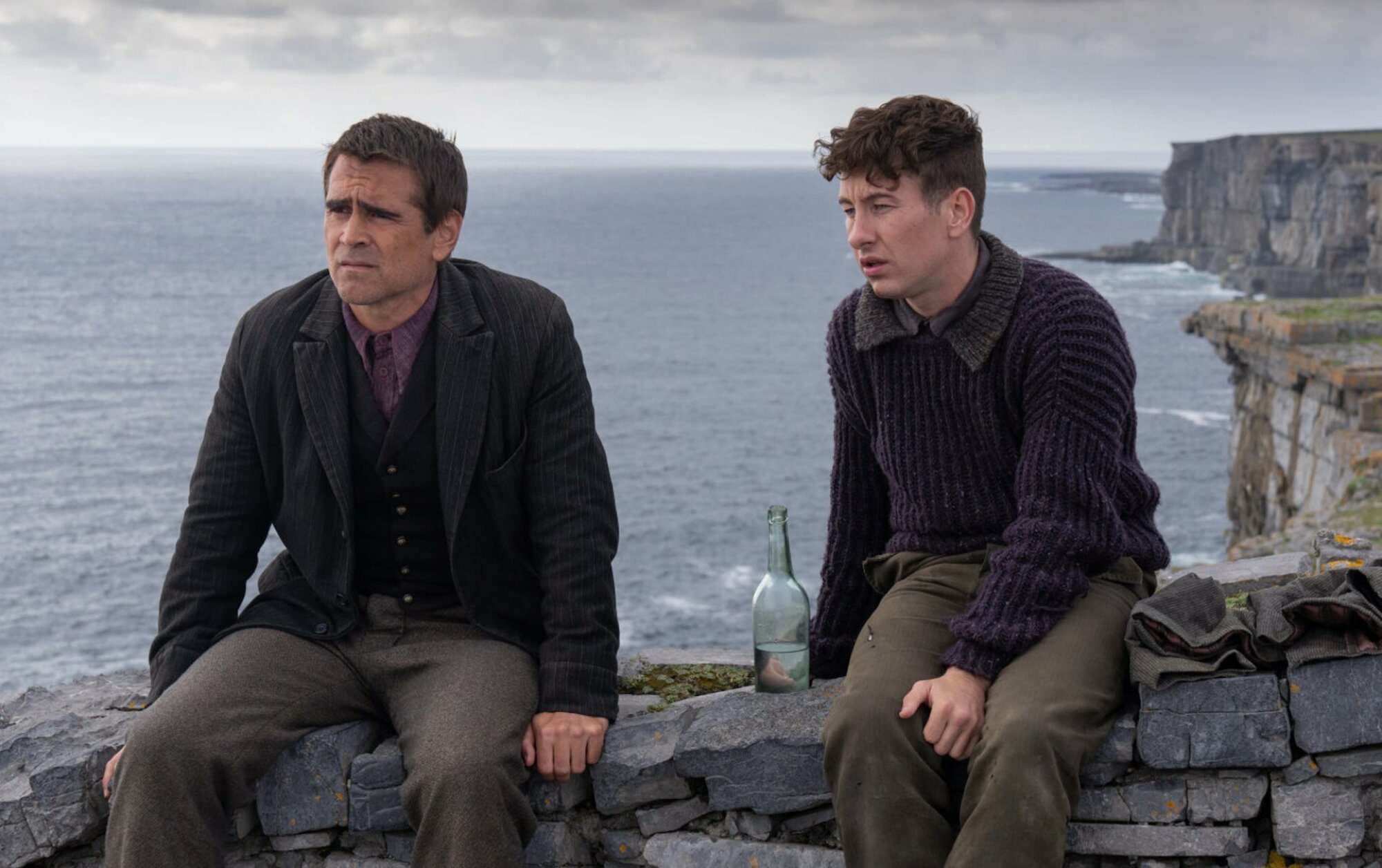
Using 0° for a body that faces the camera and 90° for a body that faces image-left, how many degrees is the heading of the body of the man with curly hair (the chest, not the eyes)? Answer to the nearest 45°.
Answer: approximately 45°

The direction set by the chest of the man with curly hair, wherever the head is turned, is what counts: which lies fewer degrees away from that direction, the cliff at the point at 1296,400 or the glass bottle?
the glass bottle

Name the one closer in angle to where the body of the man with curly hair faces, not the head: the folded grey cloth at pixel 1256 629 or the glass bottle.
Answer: the glass bottle
